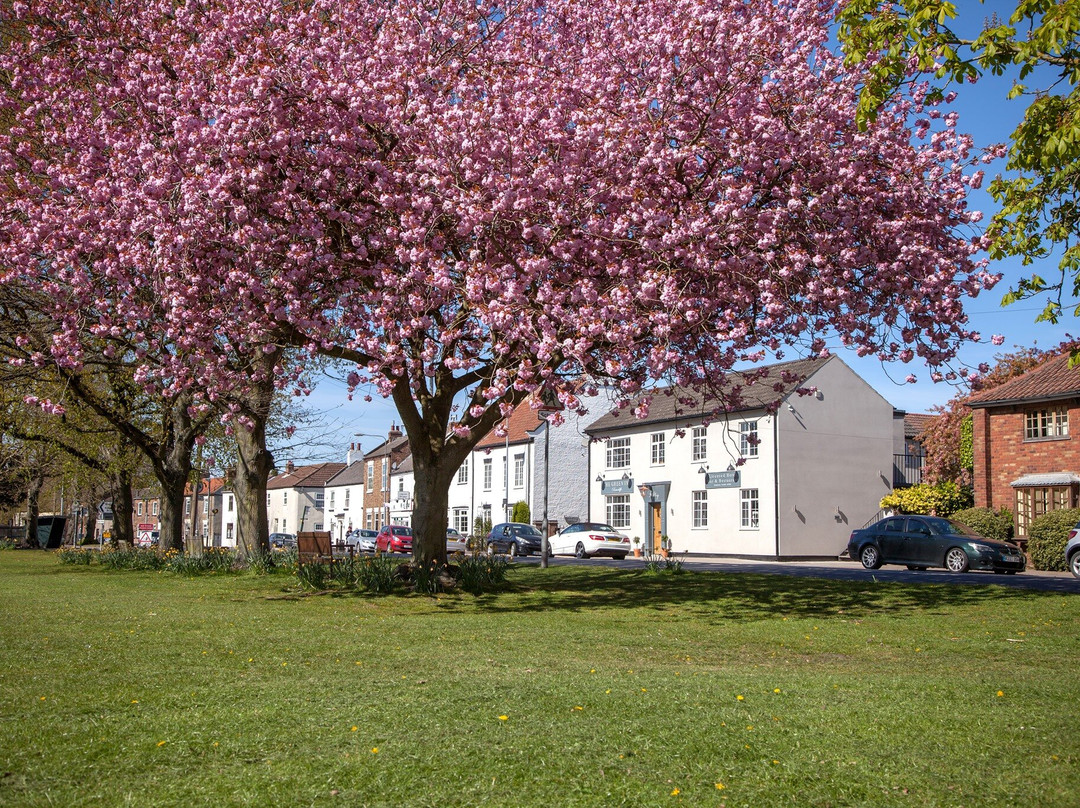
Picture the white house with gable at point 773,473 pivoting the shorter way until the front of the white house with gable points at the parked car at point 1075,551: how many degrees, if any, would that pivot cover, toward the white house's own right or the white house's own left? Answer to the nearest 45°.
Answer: approximately 45° to the white house's own left

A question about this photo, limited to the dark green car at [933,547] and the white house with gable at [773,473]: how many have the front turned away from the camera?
0

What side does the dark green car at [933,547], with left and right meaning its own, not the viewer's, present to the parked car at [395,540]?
back

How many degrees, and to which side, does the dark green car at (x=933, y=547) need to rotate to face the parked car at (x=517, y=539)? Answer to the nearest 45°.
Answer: approximately 180°

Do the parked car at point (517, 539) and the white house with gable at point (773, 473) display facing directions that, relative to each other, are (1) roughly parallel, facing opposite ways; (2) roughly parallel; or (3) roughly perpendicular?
roughly perpendicular

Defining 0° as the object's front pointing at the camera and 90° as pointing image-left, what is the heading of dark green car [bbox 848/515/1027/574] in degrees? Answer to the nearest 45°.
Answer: approximately 315°

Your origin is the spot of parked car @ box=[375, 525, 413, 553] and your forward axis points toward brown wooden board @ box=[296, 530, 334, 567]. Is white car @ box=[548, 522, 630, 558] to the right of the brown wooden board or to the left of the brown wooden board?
left

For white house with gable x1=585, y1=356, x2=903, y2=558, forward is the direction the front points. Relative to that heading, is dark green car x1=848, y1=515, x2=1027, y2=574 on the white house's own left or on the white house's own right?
on the white house's own left

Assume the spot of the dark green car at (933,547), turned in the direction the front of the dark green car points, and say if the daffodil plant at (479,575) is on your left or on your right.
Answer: on your right
